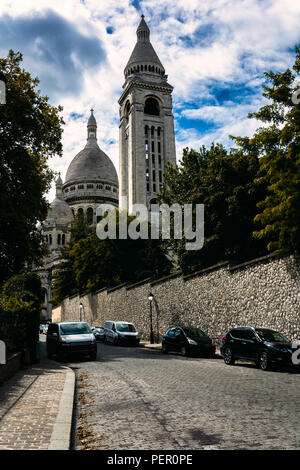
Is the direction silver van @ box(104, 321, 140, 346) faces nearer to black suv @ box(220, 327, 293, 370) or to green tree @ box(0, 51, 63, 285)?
the black suv

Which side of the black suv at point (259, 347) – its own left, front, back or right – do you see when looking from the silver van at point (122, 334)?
back

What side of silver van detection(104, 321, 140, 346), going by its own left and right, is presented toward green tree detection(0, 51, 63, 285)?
right

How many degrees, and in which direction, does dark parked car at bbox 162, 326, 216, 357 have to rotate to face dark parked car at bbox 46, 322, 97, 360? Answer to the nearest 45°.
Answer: approximately 135° to its right

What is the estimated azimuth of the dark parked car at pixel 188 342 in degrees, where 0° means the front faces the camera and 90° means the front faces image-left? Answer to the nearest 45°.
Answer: approximately 315°

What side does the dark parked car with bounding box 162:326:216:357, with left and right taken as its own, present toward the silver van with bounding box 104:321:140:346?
back

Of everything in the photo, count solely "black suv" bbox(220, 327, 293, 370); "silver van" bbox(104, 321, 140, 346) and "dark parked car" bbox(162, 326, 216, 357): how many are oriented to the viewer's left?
0

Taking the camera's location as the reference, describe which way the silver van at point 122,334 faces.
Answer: facing the viewer and to the right of the viewer
